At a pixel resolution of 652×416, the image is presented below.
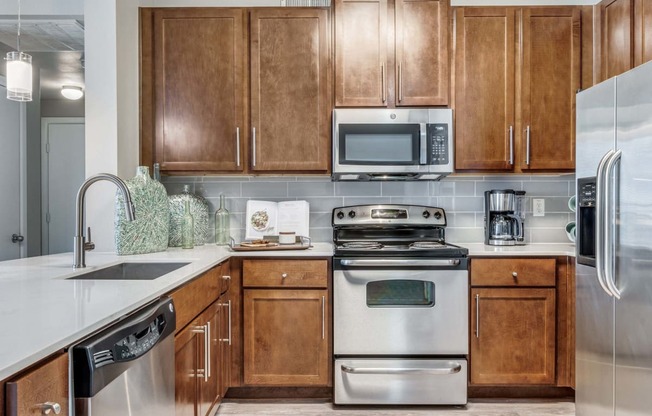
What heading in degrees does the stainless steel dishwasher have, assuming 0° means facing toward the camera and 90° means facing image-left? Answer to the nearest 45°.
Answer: approximately 315°

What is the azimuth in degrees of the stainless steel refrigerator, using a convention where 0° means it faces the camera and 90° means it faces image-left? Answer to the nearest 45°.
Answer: approximately 45°

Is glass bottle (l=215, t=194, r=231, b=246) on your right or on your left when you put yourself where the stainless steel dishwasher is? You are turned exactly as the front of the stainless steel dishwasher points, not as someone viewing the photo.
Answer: on your left

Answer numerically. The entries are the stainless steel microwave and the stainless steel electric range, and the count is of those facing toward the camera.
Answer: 2

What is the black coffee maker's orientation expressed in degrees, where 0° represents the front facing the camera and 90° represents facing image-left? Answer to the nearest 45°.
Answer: approximately 0°

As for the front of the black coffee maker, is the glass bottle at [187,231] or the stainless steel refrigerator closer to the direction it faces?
the stainless steel refrigerator

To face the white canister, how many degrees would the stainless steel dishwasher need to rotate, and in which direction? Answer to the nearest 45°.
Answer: approximately 90° to its left
